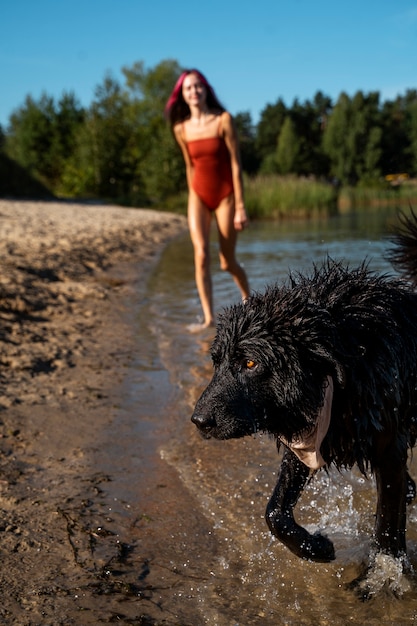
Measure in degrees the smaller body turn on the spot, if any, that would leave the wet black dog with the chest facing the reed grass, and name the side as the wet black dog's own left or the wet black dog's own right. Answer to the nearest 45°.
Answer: approximately 135° to the wet black dog's own right

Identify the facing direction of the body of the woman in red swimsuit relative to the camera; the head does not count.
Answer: toward the camera

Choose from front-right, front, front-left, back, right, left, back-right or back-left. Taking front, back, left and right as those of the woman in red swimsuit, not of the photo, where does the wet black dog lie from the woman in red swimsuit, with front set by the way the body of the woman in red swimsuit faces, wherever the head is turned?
front

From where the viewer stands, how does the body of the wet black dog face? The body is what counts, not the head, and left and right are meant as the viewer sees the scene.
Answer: facing the viewer and to the left of the viewer

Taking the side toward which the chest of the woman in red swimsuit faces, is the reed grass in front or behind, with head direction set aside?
behind

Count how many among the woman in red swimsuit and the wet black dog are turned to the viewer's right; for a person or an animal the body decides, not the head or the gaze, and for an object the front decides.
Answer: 0

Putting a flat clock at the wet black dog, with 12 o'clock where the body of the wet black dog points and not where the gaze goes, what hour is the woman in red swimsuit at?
The woman in red swimsuit is roughly at 4 o'clock from the wet black dog.
